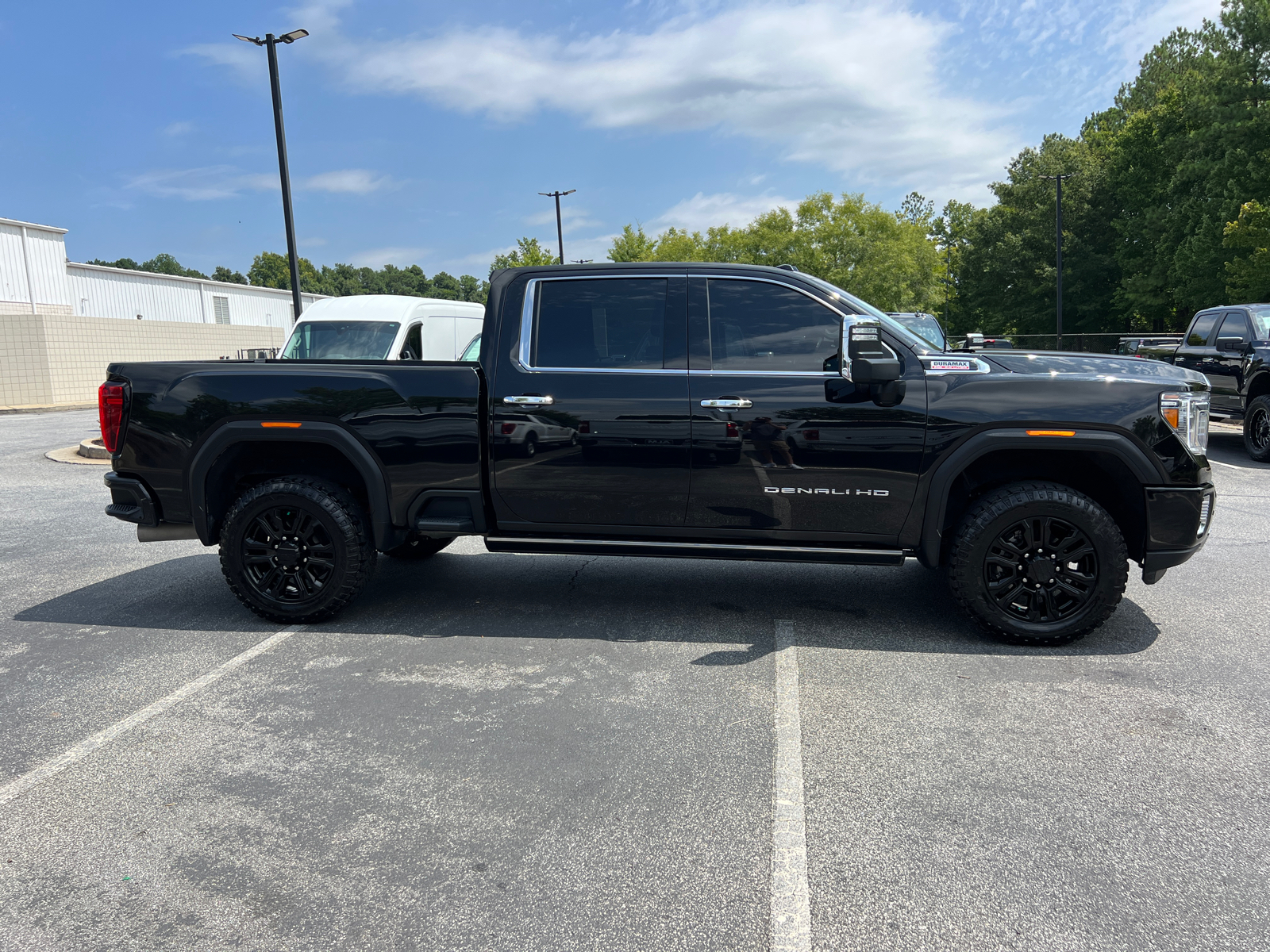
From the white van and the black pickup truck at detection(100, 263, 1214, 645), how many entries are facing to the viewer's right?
1

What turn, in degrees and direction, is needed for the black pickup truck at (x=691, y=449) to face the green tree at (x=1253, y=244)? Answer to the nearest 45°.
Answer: approximately 45° to its left

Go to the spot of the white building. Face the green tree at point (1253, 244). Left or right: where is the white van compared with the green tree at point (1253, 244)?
right

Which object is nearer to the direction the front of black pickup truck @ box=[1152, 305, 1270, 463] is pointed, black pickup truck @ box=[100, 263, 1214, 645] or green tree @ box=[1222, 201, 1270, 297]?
the black pickup truck

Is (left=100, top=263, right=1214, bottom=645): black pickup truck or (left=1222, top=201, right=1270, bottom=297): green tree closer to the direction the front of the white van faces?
the black pickup truck

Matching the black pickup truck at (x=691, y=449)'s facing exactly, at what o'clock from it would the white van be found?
The white van is roughly at 8 o'clock from the black pickup truck.

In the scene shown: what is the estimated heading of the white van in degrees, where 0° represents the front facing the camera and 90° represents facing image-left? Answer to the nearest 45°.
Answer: approximately 45°

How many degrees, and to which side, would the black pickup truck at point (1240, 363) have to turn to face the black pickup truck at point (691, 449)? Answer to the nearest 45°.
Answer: approximately 45° to its right

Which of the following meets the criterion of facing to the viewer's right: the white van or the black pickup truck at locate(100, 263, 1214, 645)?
the black pickup truck

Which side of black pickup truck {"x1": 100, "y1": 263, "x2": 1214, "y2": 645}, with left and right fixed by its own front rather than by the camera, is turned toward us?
right
